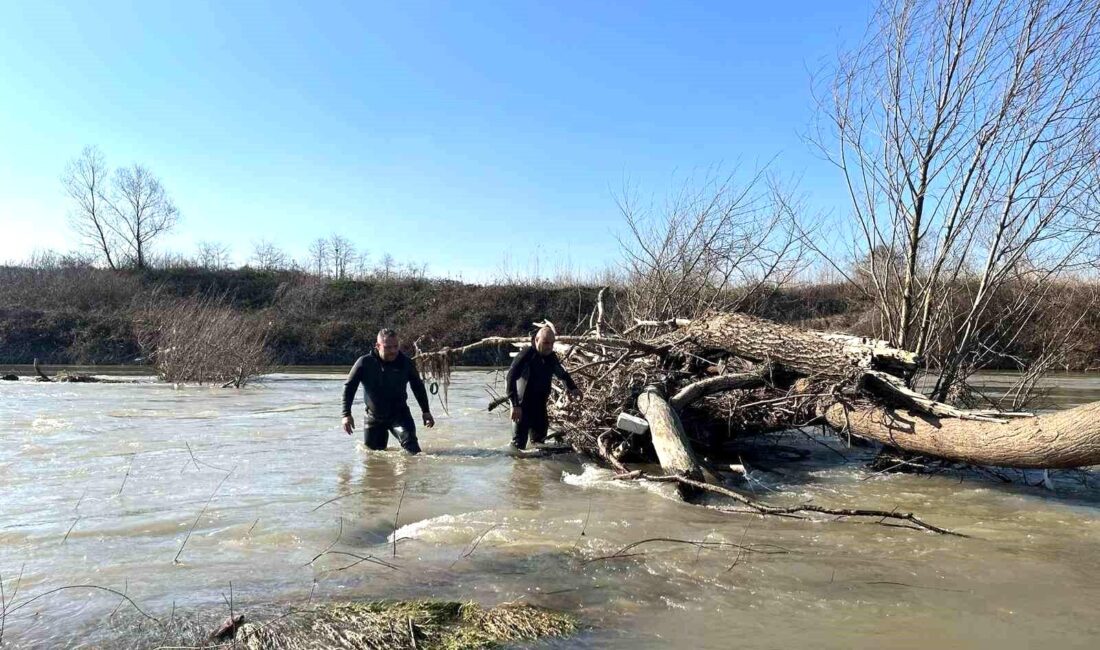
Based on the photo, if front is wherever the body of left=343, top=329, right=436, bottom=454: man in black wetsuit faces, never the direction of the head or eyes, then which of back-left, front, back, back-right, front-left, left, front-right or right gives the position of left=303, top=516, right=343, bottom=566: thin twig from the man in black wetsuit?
front

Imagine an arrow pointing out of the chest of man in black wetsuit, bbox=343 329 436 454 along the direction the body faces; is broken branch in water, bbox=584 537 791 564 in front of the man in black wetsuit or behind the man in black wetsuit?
in front

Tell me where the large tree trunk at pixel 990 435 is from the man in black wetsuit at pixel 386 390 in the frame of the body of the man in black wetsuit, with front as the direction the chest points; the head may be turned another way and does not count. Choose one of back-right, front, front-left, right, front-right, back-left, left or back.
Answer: front-left

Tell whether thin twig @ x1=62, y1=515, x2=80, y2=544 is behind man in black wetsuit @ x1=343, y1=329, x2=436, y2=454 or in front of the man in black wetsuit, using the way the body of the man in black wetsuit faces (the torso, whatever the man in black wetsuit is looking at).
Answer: in front

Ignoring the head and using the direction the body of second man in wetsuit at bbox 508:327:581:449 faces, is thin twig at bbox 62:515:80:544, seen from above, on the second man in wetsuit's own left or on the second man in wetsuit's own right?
on the second man in wetsuit's own right

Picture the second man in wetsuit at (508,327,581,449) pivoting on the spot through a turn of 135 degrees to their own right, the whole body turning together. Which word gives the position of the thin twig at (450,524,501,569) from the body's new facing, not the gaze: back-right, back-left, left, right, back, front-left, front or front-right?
left

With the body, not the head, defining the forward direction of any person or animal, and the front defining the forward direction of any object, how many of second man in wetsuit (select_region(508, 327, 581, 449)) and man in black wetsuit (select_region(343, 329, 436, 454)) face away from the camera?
0

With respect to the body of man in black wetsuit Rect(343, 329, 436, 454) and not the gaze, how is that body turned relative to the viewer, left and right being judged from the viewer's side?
facing the viewer

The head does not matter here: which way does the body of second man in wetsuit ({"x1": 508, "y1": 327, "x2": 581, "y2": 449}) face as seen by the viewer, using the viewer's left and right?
facing the viewer and to the right of the viewer

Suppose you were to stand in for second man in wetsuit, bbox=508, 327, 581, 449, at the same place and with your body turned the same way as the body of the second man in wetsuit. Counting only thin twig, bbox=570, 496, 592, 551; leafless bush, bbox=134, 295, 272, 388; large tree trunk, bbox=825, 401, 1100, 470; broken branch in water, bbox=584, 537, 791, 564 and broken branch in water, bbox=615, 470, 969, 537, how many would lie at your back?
1

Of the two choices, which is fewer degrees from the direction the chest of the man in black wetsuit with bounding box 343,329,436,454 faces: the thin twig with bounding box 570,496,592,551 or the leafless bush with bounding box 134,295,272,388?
the thin twig

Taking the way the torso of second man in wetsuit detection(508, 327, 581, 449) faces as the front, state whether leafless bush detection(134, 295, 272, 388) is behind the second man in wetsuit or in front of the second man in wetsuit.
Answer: behind

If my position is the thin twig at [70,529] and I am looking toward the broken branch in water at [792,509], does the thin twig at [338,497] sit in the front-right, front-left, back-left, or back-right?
front-left

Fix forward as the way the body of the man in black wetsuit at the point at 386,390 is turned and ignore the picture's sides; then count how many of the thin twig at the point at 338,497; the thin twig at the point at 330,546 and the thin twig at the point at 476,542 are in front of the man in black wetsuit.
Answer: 3

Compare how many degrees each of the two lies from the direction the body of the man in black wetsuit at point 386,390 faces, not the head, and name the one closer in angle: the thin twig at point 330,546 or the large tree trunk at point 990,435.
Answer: the thin twig

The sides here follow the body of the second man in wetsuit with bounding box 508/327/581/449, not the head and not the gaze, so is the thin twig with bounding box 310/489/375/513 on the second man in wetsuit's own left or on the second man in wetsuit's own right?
on the second man in wetsuit's own right

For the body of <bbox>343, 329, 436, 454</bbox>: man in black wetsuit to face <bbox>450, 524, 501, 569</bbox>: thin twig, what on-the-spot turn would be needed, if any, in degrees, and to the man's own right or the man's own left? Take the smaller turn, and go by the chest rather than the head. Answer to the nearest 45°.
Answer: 0° — they already face it

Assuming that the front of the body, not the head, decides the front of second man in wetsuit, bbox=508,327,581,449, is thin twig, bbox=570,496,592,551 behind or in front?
in front
